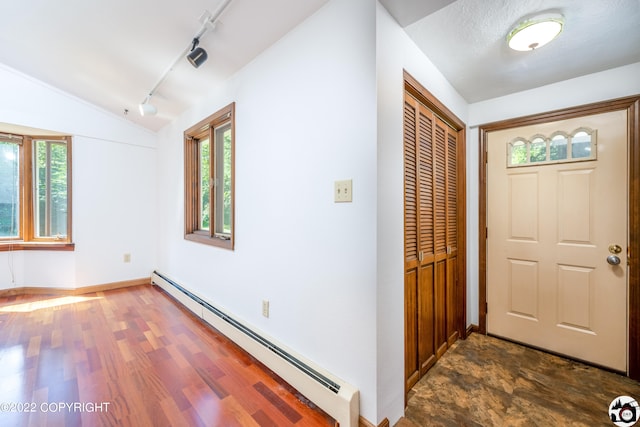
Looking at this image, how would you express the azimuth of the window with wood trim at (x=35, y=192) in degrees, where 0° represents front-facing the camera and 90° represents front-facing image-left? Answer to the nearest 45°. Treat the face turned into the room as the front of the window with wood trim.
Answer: approximately 0°

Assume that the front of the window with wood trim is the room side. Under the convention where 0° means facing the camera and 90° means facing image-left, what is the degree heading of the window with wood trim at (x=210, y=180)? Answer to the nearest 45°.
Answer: approximately 45°

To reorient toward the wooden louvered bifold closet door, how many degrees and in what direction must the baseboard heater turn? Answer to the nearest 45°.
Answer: approximately 135° to its left

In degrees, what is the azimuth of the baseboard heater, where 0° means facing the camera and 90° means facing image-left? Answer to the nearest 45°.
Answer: approximately 45°
